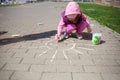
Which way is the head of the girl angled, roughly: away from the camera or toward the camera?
toward the camera

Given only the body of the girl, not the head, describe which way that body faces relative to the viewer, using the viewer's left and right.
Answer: facing the viewer
